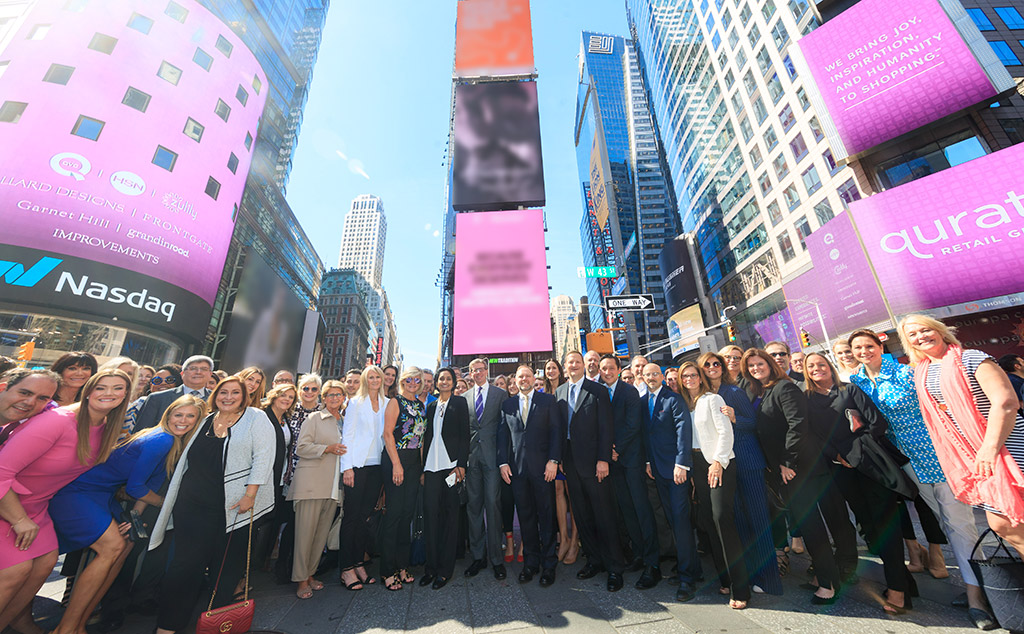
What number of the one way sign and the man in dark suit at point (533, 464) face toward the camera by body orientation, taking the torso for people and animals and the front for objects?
2

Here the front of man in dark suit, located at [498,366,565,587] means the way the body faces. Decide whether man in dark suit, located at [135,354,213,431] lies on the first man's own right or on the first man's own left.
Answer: on the first man's own right

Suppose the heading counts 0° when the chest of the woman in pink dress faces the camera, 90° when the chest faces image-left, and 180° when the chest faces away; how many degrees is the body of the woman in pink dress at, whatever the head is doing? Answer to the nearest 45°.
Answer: approximately 315°

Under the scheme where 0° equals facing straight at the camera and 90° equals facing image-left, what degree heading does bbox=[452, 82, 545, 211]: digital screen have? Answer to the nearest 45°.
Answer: approximately 0°
